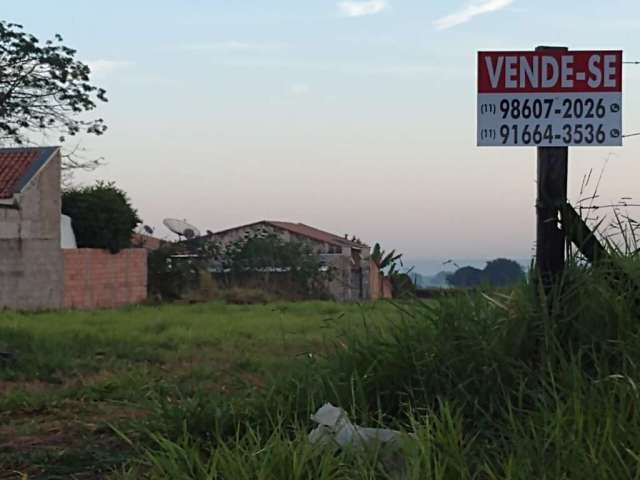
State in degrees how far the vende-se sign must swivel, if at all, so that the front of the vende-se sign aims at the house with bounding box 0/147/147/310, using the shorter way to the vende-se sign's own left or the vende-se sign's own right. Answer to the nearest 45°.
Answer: approximately 135° to the vende-se sign's own right

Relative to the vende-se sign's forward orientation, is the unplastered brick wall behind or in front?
behind

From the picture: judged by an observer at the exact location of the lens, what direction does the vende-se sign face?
facing the viewer

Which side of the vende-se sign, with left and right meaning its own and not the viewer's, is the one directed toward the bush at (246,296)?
back

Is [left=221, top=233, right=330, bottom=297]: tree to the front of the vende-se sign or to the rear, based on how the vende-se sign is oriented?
to the rear

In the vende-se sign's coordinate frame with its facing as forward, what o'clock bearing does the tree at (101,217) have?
The tree is roughly at 5 o'clock from the vende-se sign.
